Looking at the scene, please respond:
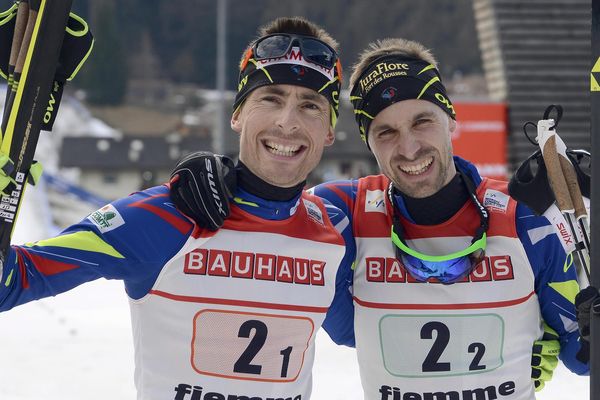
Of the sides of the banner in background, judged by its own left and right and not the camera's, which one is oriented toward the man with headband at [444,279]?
front

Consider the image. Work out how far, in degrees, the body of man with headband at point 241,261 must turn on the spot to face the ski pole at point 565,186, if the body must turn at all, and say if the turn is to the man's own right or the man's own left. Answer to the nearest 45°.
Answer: approximately 45° to the man's own left

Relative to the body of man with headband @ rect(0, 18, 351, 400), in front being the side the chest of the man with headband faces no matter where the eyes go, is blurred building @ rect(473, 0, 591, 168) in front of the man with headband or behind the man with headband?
behind

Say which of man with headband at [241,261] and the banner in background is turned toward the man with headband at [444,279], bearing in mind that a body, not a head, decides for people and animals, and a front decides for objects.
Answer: the banner in background

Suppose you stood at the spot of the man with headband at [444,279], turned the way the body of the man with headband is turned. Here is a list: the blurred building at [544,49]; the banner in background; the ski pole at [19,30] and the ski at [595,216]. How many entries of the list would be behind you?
2

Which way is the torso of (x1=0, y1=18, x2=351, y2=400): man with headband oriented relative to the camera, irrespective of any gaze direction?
toward the camera

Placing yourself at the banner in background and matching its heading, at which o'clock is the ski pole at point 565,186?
The ski pole is roughly at 12 o'clock from the banner in background.

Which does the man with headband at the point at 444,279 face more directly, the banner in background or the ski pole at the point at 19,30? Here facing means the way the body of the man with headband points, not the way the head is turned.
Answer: the ski pole

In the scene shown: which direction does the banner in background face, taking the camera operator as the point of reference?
facing the viewer

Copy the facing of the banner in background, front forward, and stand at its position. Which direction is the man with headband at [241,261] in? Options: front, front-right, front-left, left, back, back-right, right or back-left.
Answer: front

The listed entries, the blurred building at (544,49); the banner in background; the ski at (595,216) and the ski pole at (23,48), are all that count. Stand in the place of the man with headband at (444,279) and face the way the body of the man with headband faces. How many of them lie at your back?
2
